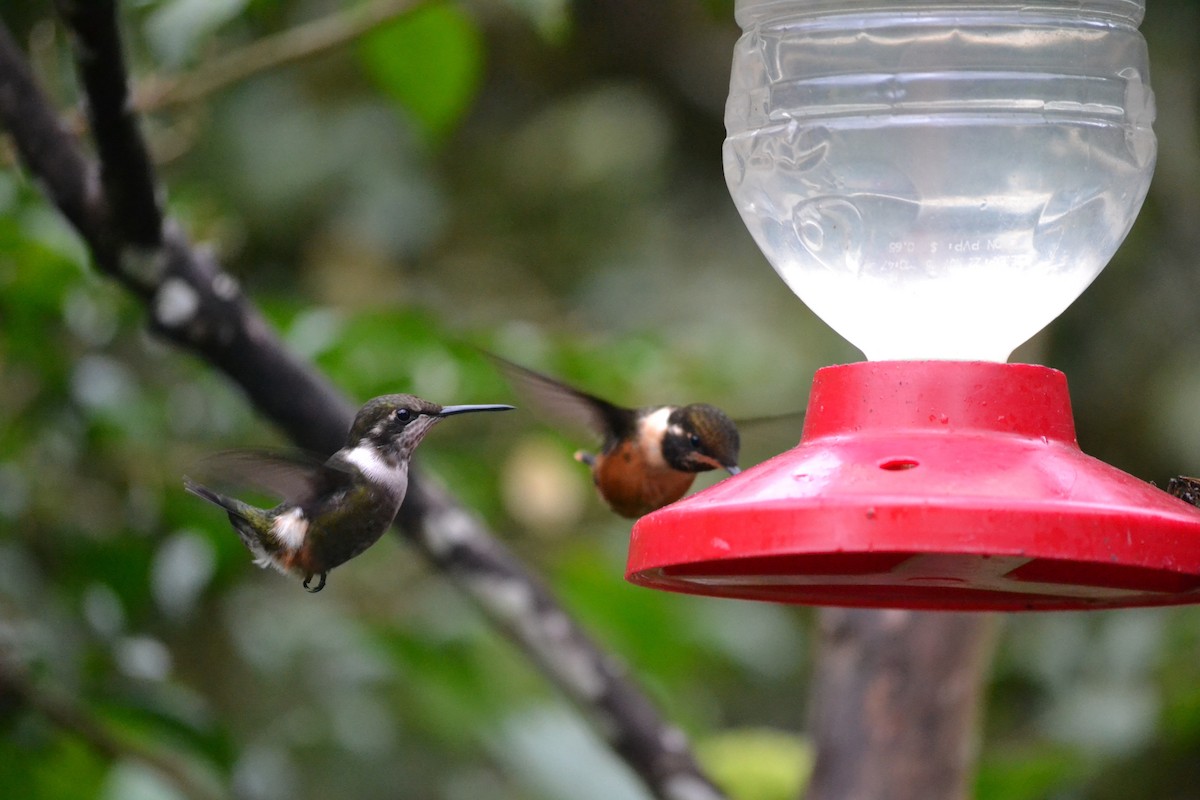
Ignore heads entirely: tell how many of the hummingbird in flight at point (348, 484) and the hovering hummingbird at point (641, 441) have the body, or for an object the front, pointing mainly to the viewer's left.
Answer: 0

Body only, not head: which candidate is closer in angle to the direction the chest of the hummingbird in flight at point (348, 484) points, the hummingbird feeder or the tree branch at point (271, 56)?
the hummingbird feeder

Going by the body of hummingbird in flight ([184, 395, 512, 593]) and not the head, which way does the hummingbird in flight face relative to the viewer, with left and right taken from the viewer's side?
facing to the right of the viewer

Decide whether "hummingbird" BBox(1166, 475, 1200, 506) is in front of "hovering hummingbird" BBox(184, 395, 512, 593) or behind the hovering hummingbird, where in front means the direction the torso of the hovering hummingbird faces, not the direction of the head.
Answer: in front

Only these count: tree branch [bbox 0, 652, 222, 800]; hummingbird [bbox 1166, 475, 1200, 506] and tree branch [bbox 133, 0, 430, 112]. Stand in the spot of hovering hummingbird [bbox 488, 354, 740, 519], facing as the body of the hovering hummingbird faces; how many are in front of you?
1

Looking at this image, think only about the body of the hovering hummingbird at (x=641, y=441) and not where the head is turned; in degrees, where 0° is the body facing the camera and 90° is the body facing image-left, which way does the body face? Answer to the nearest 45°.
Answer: approximately 315°
